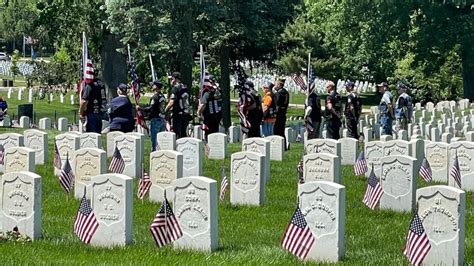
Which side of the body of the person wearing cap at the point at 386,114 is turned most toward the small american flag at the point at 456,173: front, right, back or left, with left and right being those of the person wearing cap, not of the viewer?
left
